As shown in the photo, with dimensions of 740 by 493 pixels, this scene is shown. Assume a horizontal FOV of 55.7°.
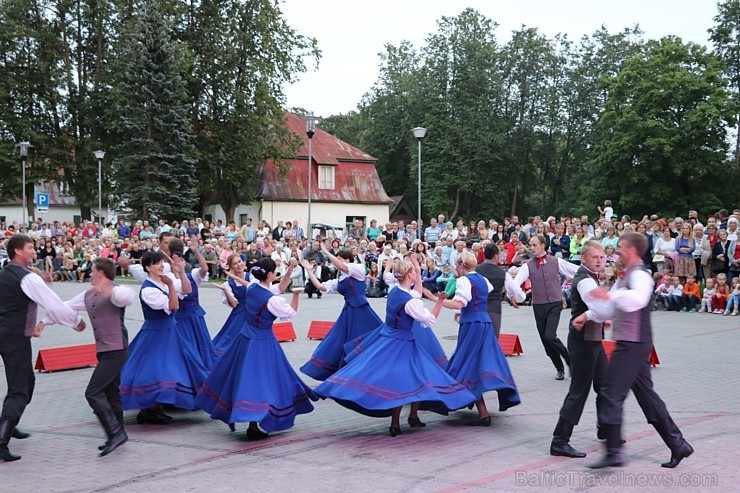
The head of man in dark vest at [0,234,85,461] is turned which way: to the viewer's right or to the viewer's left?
to the viewer's right

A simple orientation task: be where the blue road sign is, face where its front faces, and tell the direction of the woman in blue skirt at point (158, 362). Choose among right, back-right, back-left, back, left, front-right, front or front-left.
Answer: front

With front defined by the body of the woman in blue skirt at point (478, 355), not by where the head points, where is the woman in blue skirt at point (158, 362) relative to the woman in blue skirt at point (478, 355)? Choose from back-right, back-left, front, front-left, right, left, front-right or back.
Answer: front-left

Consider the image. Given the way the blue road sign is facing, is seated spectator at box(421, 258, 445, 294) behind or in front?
in front

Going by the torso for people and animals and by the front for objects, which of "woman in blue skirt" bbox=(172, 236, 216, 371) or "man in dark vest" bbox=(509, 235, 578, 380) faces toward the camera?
the man in dark vest

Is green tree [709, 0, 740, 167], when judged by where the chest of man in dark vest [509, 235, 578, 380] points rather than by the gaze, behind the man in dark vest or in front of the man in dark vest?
behind

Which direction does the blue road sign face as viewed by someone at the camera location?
facing the viewer

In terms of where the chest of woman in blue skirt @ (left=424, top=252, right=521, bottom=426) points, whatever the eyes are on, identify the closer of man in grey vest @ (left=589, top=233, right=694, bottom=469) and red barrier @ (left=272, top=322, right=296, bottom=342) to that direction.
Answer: the red barrier

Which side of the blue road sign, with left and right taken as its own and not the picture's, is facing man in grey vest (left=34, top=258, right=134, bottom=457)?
front

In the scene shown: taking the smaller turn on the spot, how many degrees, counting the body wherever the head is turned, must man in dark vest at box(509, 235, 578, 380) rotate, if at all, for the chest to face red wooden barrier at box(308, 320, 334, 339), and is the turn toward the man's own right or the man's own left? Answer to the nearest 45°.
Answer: approximately 135° to the man's own right

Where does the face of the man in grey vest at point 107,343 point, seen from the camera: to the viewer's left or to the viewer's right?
to the viewer's left

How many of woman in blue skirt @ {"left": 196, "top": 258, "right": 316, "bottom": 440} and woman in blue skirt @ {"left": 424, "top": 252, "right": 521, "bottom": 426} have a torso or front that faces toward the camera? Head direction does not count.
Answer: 0

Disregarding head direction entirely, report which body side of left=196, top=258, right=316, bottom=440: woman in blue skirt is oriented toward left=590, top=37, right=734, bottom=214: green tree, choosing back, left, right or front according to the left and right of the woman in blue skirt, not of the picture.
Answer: front

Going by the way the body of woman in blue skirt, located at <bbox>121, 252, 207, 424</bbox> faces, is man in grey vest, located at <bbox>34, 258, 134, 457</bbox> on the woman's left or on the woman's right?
on the woman's right

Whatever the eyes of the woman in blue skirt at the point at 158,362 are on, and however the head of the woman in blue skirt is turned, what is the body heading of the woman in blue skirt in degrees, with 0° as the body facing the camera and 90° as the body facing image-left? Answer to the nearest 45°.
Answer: approximately 315°
